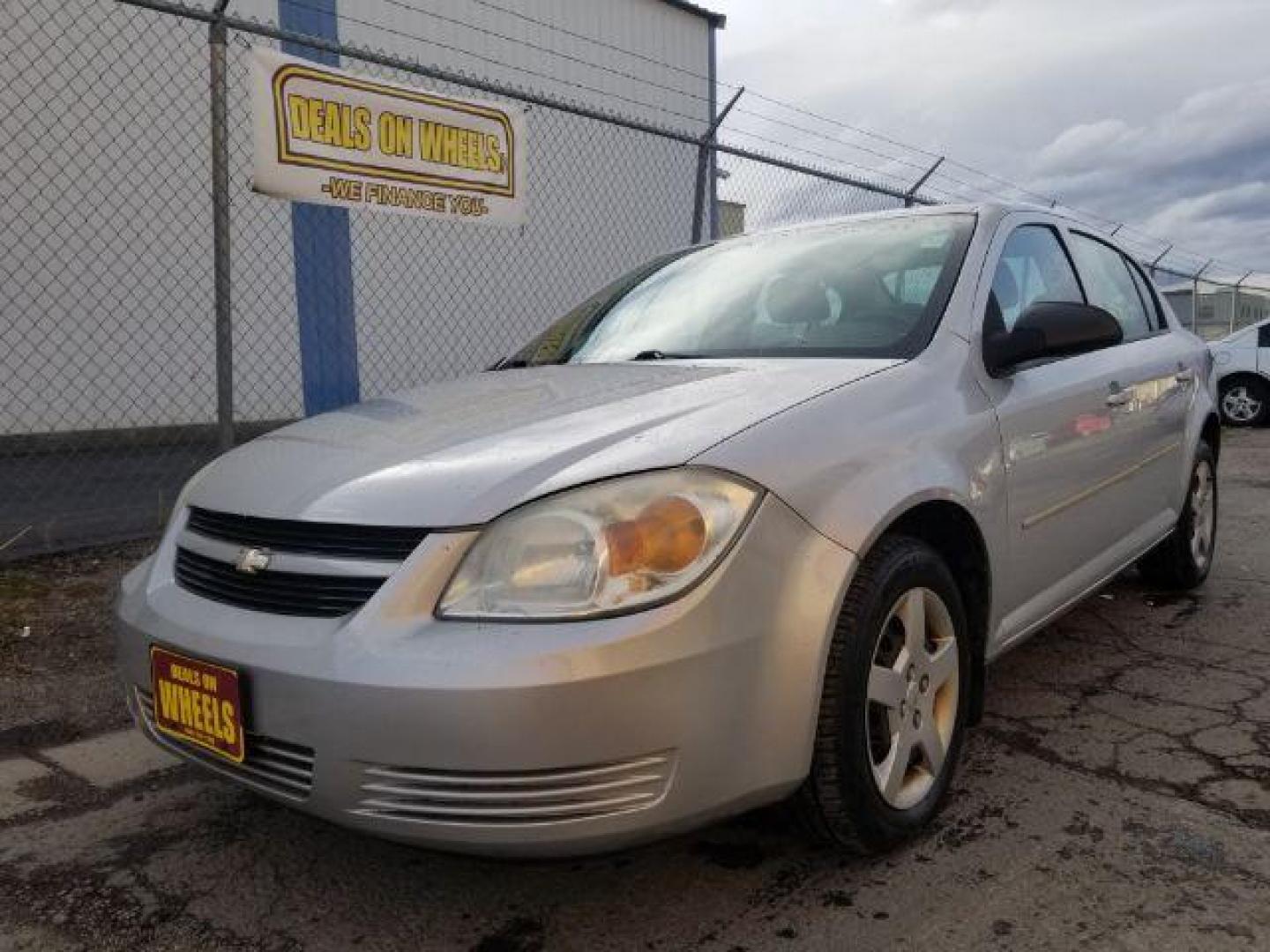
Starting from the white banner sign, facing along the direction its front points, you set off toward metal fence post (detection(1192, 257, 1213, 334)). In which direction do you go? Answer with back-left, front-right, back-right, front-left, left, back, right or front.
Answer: left

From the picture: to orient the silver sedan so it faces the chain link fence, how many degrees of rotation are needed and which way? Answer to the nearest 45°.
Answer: approximately 90° to its right

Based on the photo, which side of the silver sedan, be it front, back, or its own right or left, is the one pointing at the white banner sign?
right

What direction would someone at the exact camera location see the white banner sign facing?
facing the viewer and to the right of the viewer

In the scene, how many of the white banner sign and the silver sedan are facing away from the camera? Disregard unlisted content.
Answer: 0

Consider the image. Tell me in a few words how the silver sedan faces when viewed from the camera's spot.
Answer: facing the viewer and to the left of the viewer

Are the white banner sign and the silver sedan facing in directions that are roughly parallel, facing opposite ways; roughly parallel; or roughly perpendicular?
roughly perpendicular

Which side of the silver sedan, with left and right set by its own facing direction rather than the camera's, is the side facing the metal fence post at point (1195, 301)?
back

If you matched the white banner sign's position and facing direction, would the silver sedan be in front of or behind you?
in front
